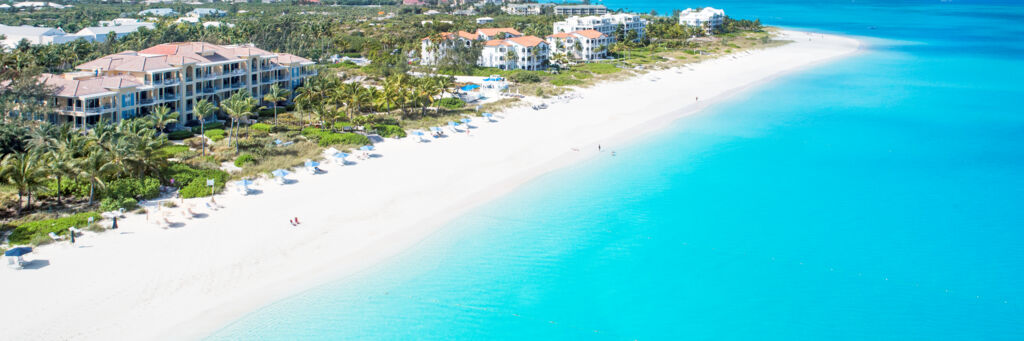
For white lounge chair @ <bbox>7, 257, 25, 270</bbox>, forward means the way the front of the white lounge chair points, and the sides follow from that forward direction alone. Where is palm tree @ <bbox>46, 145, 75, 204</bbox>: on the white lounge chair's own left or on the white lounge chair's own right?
on the white lounge chair's own left

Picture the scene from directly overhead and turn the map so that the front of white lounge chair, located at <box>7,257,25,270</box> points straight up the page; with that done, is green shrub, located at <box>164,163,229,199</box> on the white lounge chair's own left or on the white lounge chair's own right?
on the white lounge chair's own left

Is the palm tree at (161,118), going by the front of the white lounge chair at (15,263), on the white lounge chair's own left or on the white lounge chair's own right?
on the white lounge chair's own left

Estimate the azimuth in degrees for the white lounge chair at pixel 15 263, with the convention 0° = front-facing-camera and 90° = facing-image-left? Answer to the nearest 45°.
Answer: approximately 315°

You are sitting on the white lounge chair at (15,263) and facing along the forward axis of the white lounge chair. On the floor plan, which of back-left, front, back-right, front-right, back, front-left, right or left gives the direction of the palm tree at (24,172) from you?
back-left
